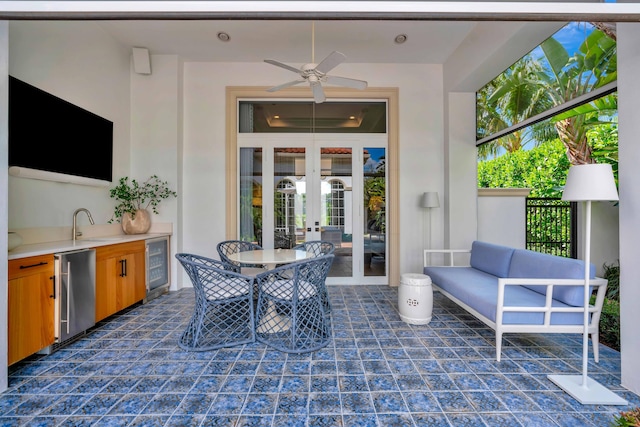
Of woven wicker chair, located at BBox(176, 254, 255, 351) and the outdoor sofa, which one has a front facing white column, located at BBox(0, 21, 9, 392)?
the outdoor sofa

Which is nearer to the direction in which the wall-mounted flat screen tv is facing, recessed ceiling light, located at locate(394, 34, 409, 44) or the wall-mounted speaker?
the recessed ceiling light

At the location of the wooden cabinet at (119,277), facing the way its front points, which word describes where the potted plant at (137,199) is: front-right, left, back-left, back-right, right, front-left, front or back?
back-left

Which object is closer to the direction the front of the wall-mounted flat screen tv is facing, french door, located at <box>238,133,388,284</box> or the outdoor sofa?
the outdoor sofa

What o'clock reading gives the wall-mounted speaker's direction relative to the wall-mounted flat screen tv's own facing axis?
The wall-mounted speaker is roughly at 9 o'clock from the wall-mounted flat screen tv.

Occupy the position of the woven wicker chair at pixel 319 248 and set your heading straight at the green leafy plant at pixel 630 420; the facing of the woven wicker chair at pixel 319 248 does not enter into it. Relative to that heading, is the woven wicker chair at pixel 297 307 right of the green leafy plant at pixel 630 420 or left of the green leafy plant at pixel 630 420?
right

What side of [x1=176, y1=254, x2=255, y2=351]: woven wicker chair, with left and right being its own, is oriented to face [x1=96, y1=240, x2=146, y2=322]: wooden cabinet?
left

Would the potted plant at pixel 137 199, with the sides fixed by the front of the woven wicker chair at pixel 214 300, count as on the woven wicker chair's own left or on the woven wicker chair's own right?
on the woven wicker chair's own left

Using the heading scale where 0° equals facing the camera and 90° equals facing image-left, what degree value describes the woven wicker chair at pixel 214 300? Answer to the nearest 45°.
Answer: approximately 225°
